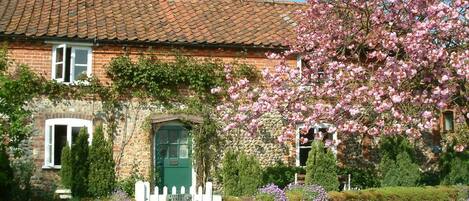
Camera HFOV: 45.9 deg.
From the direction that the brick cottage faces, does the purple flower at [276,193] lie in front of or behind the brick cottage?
in front

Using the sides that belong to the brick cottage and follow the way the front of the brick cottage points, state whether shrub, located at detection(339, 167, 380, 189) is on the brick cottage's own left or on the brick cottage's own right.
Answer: on the brick cottage's own left

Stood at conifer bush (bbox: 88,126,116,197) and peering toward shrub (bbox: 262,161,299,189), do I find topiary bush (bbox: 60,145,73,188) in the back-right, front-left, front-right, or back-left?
back-left

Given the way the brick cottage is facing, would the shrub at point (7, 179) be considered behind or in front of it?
in front

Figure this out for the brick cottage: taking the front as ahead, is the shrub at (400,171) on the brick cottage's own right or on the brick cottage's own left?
on the brick cottage's own left

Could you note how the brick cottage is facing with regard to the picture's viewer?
facing the viewer

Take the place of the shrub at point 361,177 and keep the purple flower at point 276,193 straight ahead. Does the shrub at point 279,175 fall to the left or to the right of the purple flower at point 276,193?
right

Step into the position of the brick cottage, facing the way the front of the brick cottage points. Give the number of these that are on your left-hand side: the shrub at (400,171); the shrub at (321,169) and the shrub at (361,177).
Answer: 3
